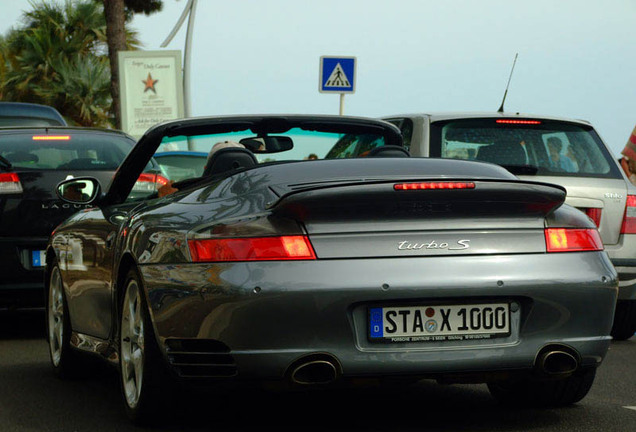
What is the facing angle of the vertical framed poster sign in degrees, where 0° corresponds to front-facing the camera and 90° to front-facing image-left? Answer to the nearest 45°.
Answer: approximately 0°

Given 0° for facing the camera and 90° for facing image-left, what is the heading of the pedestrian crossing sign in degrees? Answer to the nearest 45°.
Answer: approximately 0°

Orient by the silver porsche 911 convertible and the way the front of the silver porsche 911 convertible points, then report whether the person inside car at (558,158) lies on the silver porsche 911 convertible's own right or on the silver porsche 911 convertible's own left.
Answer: on the silver porsche 911 convertible's own right

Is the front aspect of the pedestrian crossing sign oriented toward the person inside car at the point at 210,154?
yes

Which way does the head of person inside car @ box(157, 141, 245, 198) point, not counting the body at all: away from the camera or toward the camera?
away from the camera

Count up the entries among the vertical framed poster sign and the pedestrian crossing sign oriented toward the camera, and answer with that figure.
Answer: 2

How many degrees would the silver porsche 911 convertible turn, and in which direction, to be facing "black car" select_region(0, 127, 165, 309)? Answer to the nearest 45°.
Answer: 0° — it already faces it

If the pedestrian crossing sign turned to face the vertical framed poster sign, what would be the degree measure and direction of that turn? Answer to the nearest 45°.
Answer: approximately 135° to its right

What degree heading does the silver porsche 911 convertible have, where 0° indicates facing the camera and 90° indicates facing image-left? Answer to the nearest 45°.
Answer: approximately 135°

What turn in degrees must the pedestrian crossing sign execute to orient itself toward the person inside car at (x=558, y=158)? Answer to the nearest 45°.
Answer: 0° — it already faces them
